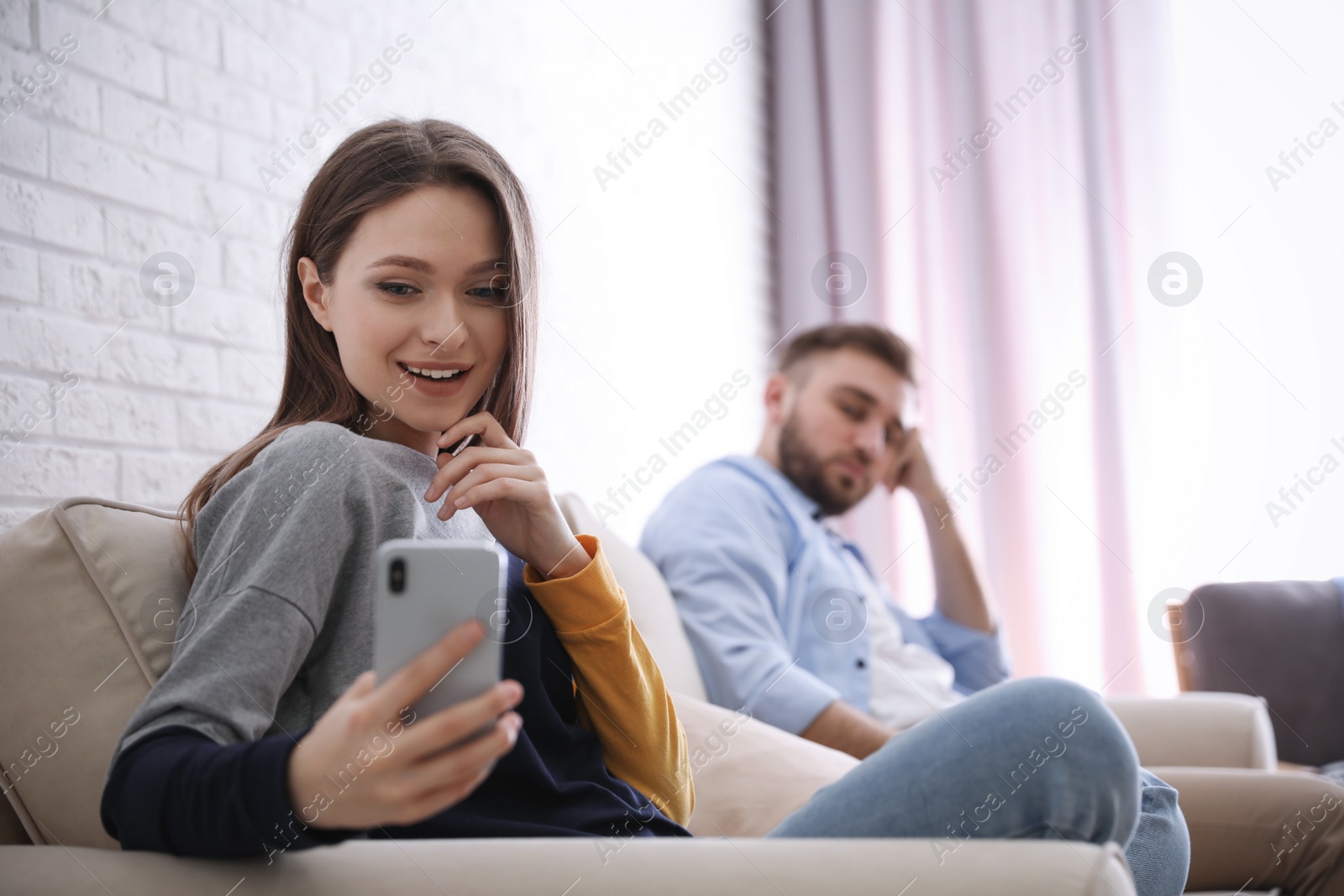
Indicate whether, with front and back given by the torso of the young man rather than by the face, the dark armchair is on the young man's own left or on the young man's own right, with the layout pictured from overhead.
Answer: on the young man's own left

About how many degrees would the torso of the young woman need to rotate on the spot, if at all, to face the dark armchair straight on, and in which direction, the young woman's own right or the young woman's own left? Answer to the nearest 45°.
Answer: approximately 90° to the young woman's own left

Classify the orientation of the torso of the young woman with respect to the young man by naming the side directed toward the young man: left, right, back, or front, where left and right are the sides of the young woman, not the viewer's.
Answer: left

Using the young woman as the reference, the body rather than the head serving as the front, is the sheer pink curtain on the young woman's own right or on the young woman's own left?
on the young woman's own left
